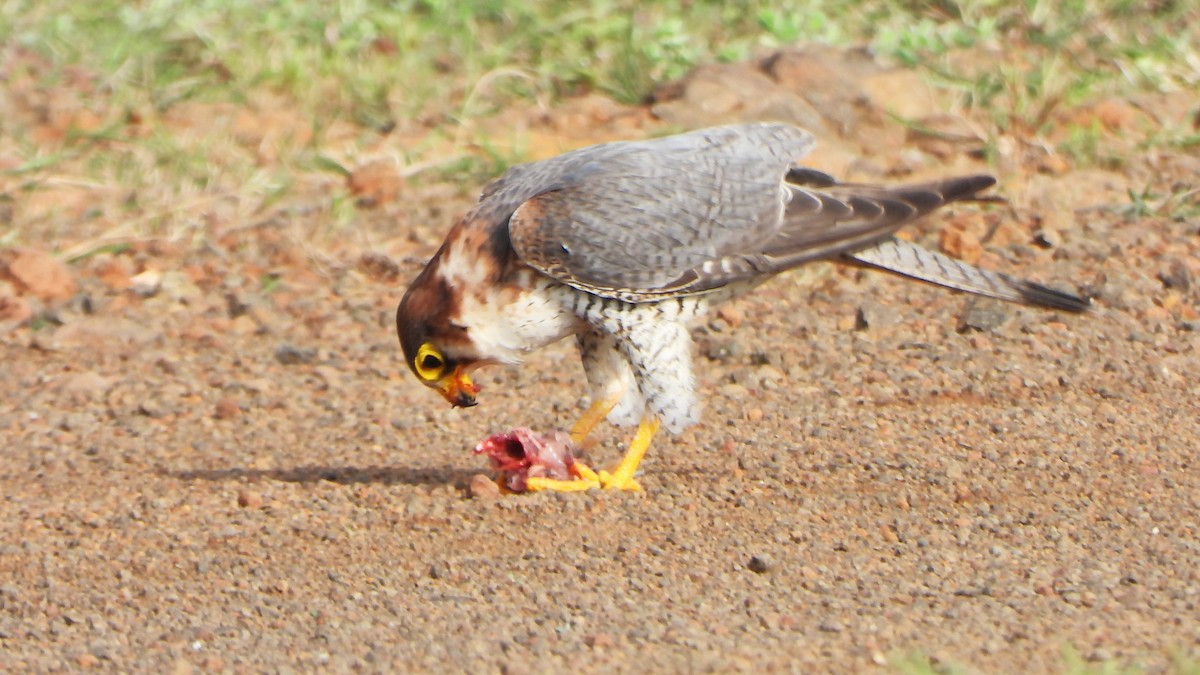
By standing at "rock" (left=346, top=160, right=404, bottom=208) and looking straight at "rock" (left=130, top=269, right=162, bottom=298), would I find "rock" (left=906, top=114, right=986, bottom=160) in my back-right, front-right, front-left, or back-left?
back-left

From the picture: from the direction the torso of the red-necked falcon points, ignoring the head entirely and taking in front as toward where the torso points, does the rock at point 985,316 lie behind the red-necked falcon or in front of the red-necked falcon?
behind

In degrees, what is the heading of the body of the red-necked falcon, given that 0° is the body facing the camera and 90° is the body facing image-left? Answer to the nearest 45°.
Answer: approximately 90°

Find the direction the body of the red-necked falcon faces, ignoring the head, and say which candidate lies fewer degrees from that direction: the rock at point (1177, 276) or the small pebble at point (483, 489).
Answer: the small pebble

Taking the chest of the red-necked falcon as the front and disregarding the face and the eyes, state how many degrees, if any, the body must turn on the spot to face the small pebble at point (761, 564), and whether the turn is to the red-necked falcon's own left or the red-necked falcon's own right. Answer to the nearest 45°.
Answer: approximately 135° to the red-necked falcon's own left

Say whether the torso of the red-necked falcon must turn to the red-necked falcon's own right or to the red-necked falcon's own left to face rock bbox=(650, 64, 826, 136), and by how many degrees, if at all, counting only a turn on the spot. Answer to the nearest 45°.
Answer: approximately 90° to the red-necked falcon's own right

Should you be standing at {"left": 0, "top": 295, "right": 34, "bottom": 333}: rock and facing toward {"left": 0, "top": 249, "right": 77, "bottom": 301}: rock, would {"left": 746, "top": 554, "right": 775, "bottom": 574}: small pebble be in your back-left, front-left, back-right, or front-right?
back-right

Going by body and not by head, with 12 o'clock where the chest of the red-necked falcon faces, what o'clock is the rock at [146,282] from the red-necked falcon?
The rock is roughly at 1 o'clock from the red-necked falcon.

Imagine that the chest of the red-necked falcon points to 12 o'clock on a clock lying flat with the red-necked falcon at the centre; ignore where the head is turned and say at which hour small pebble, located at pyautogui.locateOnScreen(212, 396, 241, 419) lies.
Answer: The small pebble is roughly at 12 o'clock from the red-necked falcon.
